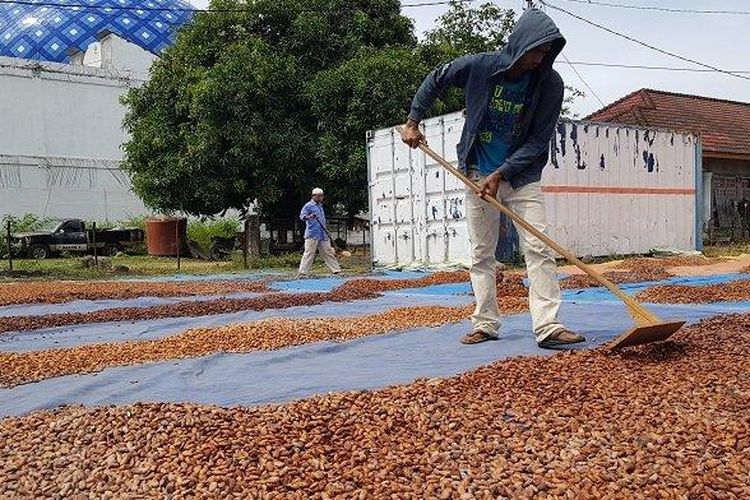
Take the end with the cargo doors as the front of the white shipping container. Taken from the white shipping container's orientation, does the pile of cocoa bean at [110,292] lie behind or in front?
in front

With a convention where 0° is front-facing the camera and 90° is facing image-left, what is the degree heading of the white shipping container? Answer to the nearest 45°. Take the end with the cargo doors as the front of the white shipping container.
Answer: approximately 45°

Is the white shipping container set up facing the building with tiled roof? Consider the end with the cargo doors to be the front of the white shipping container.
no

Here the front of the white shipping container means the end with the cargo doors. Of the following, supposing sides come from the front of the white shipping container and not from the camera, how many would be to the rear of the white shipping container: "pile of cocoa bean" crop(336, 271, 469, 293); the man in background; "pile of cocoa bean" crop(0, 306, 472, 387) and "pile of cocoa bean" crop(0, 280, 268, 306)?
0

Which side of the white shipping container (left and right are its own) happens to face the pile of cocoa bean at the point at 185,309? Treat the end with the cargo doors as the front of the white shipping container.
front

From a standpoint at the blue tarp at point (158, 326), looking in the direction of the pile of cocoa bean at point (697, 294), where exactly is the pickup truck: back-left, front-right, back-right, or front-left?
back-left

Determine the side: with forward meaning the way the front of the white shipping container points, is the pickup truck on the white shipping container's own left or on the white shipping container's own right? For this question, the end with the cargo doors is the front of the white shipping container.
on the white shipping container's own right

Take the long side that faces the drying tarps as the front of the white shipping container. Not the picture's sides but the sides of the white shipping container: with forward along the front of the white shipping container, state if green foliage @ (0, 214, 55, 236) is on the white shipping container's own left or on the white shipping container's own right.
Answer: on the white shipping container's own right

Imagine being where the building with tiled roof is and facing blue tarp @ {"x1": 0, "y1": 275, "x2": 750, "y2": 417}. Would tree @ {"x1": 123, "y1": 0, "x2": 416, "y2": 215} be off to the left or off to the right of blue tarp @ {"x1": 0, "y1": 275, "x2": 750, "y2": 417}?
right

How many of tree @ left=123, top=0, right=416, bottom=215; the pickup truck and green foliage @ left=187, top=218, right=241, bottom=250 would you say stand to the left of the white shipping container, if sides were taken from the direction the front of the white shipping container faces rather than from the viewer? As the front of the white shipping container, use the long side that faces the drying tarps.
0
